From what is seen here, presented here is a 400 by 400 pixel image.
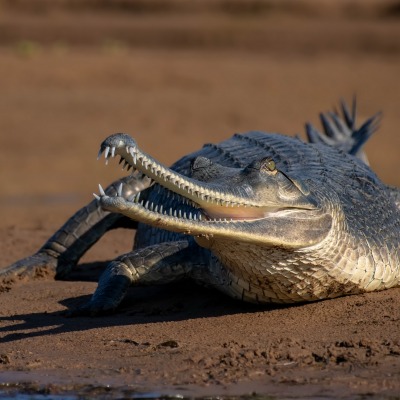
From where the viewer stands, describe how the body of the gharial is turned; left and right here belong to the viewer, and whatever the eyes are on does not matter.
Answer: facing the viewer and to the left of the viewer
